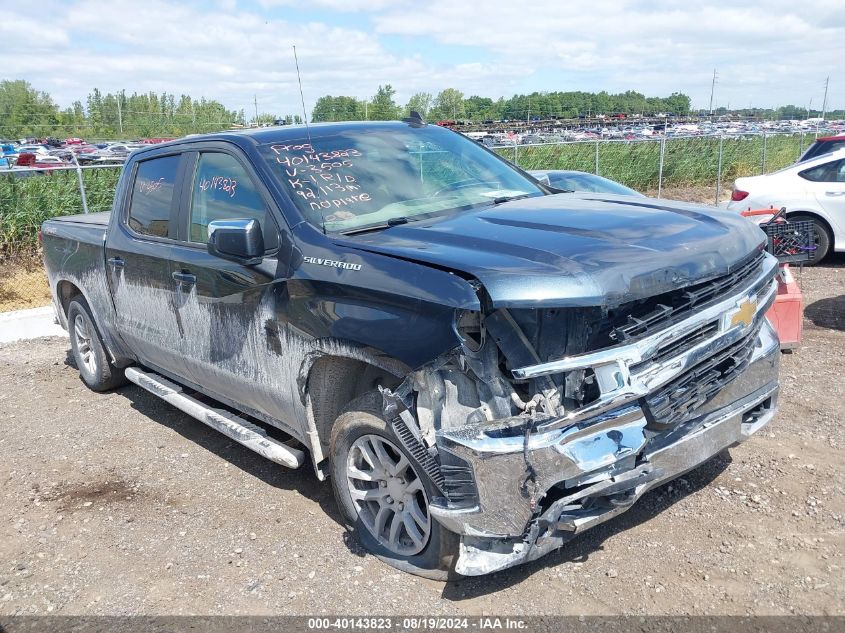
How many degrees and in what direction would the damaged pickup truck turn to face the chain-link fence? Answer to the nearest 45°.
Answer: approximately 135° to its left

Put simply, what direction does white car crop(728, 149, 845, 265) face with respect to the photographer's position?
facing to the right of the viewer

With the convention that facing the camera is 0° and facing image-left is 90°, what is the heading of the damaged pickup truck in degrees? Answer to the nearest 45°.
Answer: approximately 315°

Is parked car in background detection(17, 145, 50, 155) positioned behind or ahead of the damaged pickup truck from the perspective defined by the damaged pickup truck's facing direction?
behind

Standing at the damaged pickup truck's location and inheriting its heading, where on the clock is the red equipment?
The red equipment is roughly at 9 o'clock from the damaged pickup truck.
